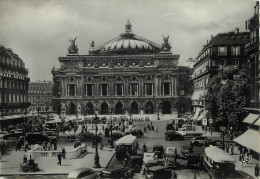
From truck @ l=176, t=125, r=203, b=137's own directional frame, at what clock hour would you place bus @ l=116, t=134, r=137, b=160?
The bus is roughly at 10 o'clock from the truck.

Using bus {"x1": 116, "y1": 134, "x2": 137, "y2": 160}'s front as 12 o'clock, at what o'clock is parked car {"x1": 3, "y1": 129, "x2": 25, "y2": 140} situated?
The parked car is roughly at 3 o'clock from the bus.

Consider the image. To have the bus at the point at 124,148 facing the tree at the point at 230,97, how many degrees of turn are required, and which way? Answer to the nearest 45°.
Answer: approximately 180°

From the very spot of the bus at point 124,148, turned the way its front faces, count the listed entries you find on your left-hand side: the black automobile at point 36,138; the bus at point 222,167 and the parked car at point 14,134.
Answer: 1

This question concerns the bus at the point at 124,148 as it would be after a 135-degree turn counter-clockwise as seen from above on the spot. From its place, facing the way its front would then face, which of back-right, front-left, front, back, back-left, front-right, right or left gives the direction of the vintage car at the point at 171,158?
front-right

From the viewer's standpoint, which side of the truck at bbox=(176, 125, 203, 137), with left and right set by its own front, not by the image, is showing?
left
